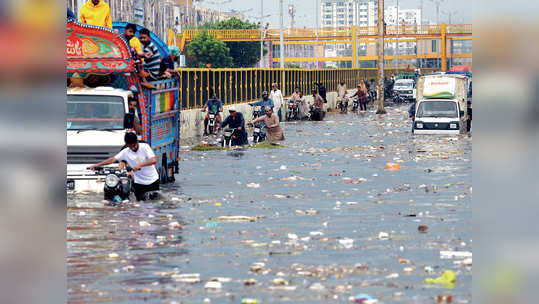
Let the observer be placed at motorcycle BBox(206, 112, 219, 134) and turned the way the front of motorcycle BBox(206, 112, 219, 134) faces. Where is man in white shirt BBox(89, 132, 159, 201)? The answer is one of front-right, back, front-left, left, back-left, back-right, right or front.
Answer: front

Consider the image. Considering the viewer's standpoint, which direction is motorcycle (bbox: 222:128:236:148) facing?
facing the viewer

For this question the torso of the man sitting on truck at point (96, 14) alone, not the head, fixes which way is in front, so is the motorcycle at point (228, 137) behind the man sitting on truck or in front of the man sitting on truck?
behind

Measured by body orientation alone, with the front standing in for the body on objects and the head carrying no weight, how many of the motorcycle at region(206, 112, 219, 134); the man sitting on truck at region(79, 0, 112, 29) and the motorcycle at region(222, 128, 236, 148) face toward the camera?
3

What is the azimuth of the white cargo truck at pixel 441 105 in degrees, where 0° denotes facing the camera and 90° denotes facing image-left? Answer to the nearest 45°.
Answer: approximately 0°

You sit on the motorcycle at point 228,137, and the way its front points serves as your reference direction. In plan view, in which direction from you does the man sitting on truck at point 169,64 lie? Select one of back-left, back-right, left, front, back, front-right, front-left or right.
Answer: front

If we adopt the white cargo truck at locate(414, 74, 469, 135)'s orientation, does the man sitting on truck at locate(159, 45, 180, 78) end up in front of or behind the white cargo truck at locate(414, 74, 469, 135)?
in front

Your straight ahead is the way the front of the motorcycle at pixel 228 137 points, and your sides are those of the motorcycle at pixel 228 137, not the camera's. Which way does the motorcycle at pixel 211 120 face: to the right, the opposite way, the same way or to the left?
the same way

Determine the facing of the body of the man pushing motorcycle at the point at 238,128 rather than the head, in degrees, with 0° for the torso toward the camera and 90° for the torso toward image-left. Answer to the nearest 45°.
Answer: approximately 45°

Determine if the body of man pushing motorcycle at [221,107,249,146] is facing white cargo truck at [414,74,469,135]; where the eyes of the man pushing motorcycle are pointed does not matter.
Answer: no

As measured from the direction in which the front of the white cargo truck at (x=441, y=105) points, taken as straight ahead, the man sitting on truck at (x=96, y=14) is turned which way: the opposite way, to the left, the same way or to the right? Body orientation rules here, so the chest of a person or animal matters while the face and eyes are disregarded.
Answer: the same way

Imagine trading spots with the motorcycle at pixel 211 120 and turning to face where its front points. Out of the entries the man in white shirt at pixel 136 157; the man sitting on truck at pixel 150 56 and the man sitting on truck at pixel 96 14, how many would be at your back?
0

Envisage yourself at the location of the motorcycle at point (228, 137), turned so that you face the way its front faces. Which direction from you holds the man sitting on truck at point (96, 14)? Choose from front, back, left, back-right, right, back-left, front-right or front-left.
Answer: front

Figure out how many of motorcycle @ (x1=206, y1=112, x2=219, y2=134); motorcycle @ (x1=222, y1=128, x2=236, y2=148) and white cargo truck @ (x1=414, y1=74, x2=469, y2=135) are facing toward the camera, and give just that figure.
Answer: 3

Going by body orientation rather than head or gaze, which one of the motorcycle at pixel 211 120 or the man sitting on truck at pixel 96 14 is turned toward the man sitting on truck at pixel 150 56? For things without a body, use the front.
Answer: the motorcycle

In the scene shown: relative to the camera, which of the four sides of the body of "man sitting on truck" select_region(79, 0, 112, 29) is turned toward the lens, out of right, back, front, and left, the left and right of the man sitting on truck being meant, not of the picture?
front

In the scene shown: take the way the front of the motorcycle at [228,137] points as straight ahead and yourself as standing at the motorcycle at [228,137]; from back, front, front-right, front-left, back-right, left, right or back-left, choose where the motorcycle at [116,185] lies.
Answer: front
